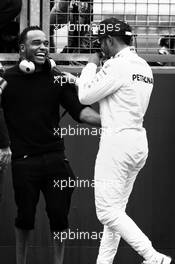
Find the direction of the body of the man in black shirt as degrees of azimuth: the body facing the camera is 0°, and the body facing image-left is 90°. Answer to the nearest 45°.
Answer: approximately 315°

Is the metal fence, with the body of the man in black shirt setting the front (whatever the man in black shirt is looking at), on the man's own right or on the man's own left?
on the man's own left

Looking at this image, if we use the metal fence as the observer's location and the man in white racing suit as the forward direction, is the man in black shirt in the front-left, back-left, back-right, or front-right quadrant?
front-right

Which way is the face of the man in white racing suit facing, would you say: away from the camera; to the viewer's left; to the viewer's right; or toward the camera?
to the viewer's left

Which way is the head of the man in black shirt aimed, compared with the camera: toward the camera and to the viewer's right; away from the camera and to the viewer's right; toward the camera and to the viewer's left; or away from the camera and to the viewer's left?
toward the camera and to the viewer's right

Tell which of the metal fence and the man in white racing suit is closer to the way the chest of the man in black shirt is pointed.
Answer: the man in white racing suit

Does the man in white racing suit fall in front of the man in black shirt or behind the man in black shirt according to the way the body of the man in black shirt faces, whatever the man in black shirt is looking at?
in front

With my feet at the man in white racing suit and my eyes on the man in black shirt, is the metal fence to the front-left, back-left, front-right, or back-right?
front-right
